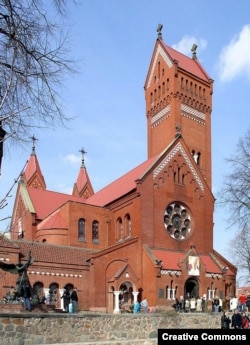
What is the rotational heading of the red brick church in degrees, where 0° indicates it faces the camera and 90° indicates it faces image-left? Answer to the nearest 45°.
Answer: approximately 315°

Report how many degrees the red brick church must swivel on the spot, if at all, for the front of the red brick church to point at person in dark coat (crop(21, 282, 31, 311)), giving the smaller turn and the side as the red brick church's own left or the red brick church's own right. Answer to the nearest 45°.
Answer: approximately 45° to the red brick church's own right

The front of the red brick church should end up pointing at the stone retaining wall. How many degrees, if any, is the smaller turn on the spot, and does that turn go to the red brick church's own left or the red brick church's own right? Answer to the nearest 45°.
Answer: approximately 45° to the red brick church's own right
